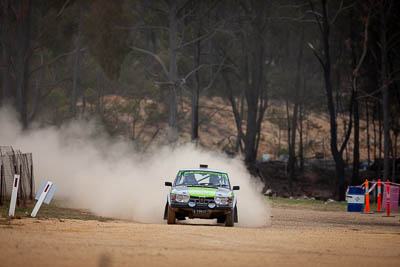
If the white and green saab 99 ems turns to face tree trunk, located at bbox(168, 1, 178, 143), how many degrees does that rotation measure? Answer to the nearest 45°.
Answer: approximately 180°

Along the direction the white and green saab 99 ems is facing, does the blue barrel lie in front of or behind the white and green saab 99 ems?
behind

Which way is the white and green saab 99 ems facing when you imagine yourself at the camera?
facing the viewer

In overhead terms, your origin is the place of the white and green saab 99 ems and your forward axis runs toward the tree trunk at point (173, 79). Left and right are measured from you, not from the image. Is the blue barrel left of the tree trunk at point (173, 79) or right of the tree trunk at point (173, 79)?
right
